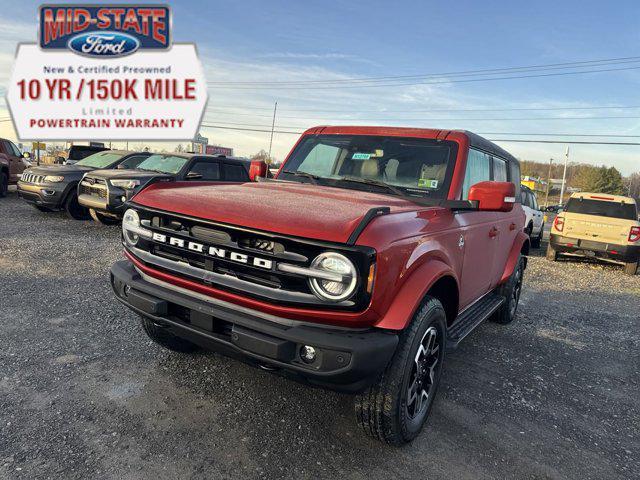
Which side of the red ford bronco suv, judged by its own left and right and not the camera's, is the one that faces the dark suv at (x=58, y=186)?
right

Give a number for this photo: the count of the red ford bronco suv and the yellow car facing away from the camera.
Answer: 1

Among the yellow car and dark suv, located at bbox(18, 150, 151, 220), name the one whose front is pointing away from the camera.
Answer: the yellow car

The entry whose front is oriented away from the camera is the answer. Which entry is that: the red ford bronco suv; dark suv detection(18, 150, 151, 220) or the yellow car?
the yellow car

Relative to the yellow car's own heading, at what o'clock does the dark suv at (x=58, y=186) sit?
The dark suv is roughly at 8 o'clock from the yellow car.

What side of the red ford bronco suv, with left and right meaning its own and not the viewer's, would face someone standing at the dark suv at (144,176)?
right

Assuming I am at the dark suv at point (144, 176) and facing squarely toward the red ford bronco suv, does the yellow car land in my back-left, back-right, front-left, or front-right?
front-left

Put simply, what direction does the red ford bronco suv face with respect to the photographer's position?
facing the viewer and to the left of the viewer

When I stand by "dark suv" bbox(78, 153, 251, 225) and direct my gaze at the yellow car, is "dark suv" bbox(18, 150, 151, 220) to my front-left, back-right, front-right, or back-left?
back-left

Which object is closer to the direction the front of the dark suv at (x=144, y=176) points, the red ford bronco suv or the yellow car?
the red ford bronco suv

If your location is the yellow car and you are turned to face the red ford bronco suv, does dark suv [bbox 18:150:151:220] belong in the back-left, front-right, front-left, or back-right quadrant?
front-right

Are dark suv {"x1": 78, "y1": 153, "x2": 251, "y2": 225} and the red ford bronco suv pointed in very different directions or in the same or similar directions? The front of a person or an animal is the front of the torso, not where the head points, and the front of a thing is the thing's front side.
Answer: same or similar directions

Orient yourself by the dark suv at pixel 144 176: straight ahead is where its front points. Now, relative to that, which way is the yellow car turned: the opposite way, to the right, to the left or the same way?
the opposite way

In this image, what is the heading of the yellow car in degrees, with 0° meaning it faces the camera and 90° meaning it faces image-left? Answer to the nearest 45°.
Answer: approximately 180°
